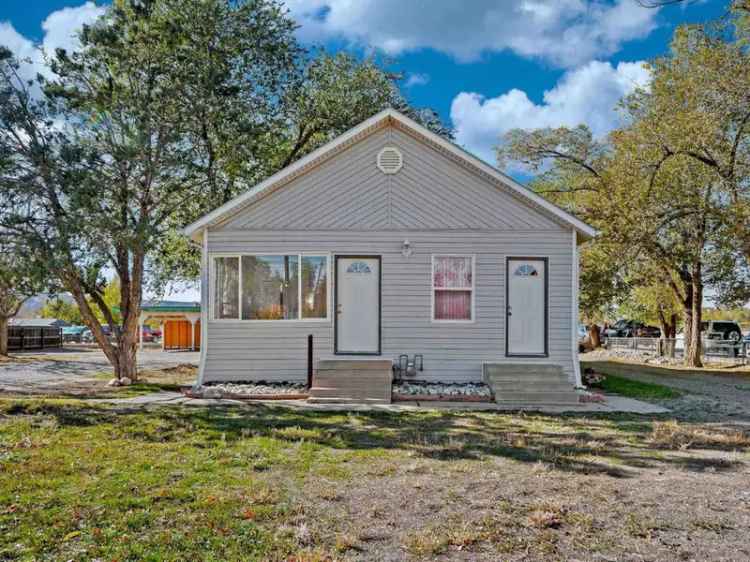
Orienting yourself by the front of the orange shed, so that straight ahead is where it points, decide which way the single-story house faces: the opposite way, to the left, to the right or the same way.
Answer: the same way

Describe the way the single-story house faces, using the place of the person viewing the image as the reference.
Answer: facing the viewer

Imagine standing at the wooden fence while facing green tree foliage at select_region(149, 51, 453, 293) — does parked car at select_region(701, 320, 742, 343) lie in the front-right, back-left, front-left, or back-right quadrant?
front-left

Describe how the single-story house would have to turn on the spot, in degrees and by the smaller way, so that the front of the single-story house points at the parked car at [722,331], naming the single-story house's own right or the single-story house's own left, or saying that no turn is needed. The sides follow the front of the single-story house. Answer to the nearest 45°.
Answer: approximately 135° to the single-story house's own left

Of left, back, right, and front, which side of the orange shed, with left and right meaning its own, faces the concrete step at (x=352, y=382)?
front

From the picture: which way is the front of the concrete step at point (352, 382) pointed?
toward the camera

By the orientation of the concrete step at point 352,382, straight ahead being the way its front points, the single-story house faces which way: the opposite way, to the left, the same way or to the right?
the same way

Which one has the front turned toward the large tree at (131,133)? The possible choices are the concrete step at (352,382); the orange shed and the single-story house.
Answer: the orange shed

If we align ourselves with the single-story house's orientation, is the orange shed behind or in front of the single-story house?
behind

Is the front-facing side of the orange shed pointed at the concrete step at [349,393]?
yes

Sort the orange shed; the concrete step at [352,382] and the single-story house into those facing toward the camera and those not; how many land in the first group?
3
